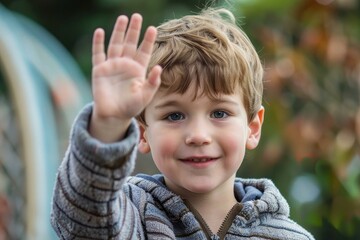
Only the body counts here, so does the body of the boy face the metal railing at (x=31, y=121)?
no

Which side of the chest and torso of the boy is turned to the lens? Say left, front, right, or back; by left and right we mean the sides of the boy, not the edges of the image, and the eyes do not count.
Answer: front

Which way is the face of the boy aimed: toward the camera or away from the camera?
toward the camera
